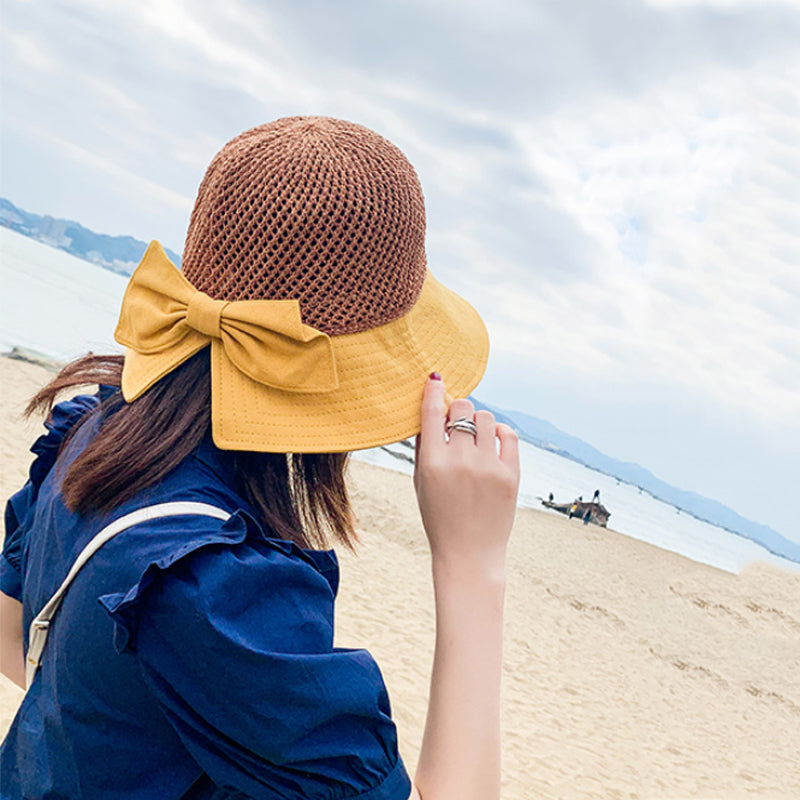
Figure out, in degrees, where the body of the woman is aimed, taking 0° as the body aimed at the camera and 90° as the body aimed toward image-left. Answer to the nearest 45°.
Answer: approximately 225°

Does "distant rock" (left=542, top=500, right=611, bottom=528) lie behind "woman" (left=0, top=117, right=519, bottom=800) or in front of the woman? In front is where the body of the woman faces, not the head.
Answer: in front

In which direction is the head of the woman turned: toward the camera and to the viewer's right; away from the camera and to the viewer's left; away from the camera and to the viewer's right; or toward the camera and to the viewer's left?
away from the camera and to the viewer's right
